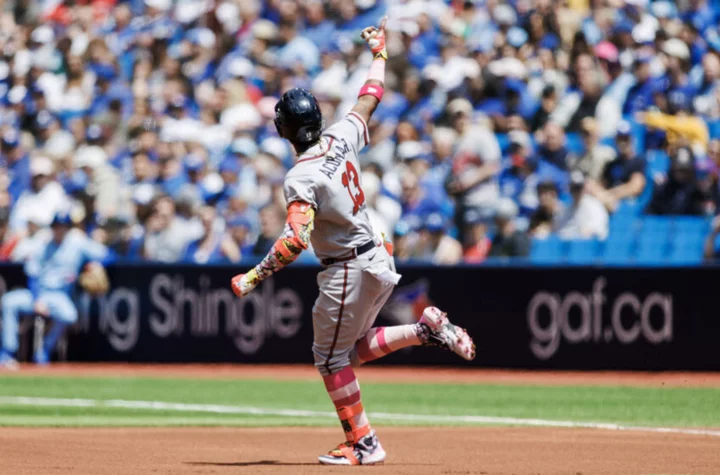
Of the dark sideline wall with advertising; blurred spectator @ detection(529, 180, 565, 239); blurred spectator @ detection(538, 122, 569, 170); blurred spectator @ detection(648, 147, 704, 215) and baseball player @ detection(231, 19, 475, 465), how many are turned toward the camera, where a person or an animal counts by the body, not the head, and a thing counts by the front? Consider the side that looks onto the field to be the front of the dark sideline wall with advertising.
4

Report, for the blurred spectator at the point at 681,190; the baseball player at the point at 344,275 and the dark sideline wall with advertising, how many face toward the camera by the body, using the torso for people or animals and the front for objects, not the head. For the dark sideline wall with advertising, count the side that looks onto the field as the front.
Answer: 2

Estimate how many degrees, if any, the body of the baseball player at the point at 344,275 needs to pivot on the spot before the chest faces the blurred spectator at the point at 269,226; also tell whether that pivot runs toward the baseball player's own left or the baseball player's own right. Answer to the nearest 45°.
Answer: approximately 45° to the baseball player's own right

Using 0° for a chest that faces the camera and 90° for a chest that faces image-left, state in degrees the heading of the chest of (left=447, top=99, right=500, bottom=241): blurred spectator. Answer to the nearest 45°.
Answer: approximately 45°

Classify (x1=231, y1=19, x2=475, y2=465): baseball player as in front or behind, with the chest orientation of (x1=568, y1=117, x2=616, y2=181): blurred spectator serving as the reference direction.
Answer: in front

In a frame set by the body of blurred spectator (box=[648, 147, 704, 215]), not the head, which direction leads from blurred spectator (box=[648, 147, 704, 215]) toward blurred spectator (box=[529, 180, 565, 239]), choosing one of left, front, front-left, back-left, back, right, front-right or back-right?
right

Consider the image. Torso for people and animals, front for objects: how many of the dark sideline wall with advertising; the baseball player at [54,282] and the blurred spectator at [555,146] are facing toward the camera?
3

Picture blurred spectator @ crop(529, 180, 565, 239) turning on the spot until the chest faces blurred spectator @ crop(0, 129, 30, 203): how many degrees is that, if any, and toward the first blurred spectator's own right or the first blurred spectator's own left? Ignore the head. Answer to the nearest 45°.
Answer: approximately 90° to the first blurred spectator's own right

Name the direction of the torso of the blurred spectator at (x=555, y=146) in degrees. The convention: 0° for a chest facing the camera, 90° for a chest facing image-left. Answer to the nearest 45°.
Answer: approximately 0°
